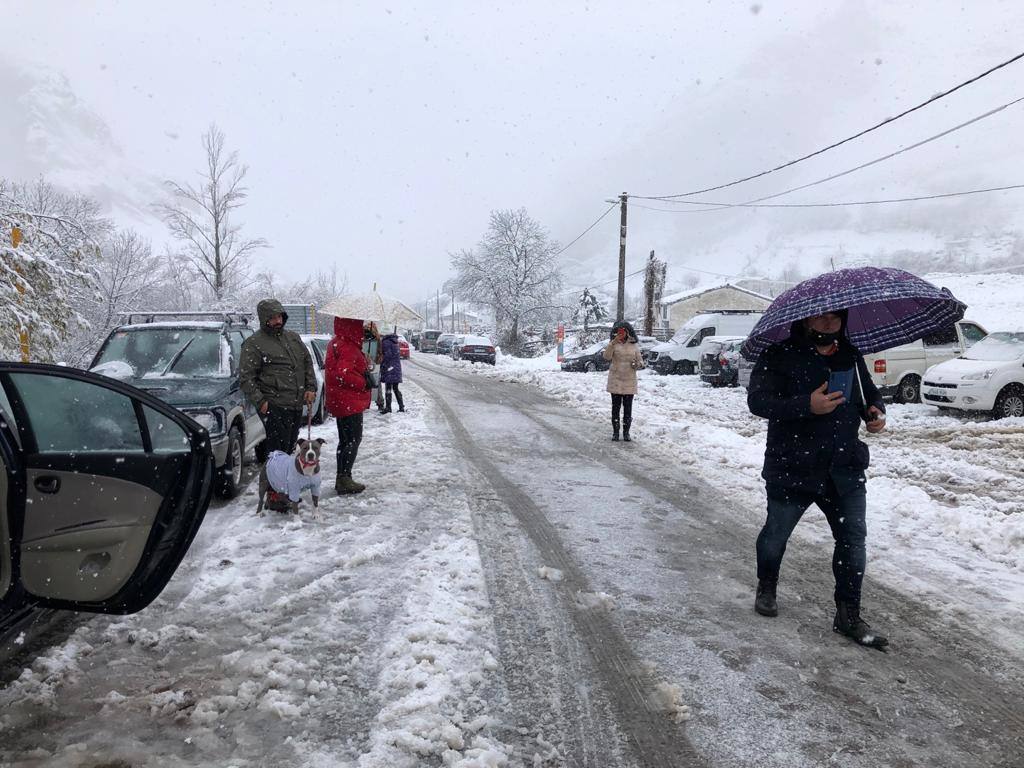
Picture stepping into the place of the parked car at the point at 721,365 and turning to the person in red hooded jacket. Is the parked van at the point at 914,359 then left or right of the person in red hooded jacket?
left

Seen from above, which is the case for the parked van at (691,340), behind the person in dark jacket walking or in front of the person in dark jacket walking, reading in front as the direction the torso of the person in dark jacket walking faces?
behind

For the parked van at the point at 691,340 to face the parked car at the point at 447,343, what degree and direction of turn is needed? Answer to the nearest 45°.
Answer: approximately 90° to its right

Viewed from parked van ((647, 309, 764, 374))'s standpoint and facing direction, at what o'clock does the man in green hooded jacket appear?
The man in green hooded jacket is roughly at 11 o'clock from the parked van.

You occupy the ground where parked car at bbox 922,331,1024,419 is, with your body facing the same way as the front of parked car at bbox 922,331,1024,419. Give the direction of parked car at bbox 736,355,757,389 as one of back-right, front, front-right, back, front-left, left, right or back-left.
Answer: right

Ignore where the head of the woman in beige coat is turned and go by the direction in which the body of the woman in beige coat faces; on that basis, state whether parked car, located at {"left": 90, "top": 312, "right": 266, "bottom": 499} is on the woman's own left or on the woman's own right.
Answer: on the woman's own right

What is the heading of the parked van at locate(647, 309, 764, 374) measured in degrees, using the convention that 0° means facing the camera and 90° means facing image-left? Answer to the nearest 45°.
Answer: approximately 45°

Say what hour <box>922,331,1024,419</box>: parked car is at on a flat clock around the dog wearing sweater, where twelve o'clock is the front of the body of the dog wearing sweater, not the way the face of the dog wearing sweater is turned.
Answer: The parked car is roughly at 10 o'clock from the dog wearing sweater.
